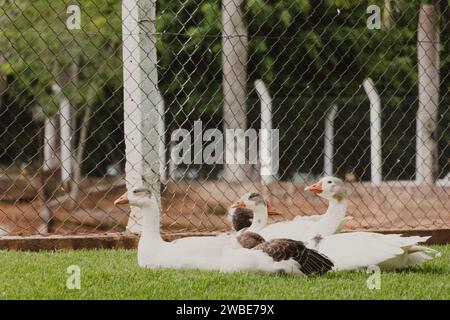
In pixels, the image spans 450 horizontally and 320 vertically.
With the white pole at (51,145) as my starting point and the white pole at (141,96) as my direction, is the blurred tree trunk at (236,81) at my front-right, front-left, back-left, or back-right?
front-left

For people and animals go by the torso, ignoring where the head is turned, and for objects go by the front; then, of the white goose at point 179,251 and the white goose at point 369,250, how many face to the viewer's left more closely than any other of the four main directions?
2

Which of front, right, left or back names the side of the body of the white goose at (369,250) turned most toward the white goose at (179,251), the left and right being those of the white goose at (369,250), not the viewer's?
front

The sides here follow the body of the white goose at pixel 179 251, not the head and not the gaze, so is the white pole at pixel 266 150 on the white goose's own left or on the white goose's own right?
on the white goose's own right

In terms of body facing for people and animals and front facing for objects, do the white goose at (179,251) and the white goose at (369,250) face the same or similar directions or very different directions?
same or similar directions

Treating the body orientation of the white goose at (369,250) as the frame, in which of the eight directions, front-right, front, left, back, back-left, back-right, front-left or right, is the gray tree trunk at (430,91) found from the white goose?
right

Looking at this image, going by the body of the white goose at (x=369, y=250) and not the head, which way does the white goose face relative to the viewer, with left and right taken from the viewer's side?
facing to the left of the viewer

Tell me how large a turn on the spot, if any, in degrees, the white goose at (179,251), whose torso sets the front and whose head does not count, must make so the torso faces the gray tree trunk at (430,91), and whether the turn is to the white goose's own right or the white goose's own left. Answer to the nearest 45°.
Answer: approximately 135° to the white goose's own right

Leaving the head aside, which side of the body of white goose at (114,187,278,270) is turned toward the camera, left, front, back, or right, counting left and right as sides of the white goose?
left
